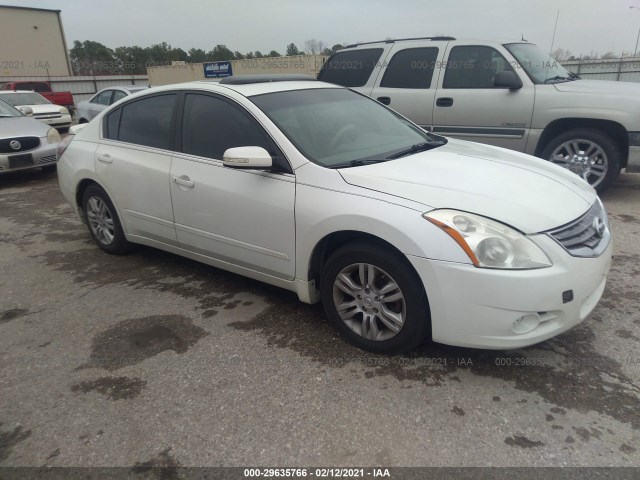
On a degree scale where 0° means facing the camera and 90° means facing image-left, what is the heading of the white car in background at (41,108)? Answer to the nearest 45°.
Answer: approximately 315°

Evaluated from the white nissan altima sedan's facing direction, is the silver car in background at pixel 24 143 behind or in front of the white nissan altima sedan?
behind

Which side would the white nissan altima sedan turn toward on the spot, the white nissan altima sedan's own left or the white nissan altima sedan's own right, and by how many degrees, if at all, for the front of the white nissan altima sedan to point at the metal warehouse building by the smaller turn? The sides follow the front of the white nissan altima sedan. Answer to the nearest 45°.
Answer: approximately 180°

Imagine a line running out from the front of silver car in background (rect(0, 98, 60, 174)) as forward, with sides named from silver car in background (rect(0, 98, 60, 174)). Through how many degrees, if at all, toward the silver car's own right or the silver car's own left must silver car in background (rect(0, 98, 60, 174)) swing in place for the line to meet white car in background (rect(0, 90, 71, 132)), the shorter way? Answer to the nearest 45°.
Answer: approximately 135° to the silver car's own left

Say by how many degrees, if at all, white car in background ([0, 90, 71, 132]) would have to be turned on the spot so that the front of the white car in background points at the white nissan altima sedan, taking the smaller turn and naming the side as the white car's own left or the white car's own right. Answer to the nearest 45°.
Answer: approximately 45° to the white car's own right

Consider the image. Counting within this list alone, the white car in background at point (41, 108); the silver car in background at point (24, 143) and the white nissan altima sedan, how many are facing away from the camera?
0

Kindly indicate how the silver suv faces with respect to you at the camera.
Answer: facing to the right of the viewer

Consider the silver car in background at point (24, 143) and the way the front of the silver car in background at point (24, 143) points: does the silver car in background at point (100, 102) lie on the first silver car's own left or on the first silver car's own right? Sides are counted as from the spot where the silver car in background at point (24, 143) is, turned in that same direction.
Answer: on the first silver car's own left

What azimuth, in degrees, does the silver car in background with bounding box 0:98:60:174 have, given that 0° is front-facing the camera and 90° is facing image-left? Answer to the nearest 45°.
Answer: approximately 315°

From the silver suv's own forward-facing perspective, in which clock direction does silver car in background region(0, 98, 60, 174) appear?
The silver car in background is roughly at 6 o'clock from the silver suv.

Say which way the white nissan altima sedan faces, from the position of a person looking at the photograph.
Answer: facing the viewer and to the right of the viewer

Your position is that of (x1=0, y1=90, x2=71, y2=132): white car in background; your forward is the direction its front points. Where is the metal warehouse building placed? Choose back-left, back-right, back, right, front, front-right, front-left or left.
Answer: back-left

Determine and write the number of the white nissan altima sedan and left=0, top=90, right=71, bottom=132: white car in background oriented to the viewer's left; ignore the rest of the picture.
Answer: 0
